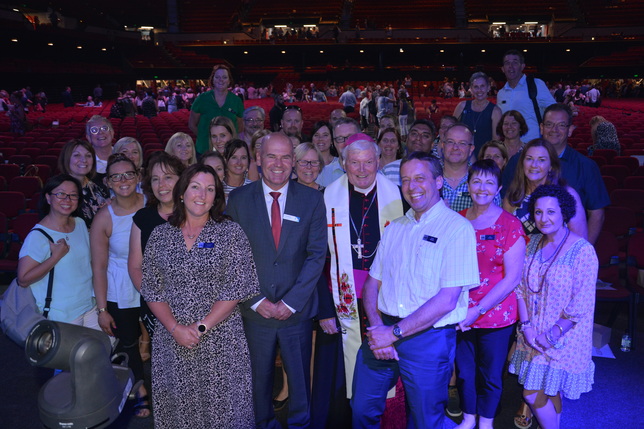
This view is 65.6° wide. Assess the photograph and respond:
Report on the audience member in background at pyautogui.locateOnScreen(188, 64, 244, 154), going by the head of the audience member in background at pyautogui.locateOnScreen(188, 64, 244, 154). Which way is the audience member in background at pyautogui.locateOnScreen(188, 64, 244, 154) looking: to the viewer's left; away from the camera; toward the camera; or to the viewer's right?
toward the camera

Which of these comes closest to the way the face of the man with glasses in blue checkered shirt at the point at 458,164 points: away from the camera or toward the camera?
toward the camera

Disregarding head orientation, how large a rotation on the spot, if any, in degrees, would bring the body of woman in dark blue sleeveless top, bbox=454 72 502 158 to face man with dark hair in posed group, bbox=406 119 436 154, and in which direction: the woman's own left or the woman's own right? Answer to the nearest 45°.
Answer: approximately 45° to the woman's own right

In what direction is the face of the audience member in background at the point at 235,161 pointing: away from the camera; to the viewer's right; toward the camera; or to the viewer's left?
toward the camera

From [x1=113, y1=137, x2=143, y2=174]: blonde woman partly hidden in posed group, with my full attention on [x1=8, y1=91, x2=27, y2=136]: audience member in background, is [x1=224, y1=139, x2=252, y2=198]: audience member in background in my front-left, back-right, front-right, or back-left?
back-right

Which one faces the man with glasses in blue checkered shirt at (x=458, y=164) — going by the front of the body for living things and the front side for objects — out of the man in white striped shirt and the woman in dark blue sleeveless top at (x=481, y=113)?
the woman in dark blue sleeveless top at (x=481, y=113)

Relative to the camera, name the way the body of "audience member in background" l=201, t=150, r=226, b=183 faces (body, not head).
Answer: toward the camera

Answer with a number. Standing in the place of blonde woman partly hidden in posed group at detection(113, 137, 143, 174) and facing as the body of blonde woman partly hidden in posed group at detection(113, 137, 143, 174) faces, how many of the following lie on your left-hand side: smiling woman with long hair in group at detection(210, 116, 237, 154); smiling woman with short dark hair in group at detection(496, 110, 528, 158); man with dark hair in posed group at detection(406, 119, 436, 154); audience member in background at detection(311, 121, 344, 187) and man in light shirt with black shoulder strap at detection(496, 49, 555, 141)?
5

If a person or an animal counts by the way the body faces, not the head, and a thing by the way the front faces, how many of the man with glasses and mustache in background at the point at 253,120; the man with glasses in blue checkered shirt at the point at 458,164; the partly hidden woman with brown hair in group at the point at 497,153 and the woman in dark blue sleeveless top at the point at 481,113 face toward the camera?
4

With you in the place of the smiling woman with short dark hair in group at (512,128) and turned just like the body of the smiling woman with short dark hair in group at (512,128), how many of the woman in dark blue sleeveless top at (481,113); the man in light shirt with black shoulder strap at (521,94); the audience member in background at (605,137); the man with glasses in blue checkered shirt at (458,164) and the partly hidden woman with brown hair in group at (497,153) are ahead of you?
2

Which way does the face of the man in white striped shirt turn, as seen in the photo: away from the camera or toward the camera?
toward the camera

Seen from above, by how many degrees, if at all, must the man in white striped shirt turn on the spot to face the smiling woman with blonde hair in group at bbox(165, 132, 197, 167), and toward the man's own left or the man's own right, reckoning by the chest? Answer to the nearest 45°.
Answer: approximately 90° to the man's own right

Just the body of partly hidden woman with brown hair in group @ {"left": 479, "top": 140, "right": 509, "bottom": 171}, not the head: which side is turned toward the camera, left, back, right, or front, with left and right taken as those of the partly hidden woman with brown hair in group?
front

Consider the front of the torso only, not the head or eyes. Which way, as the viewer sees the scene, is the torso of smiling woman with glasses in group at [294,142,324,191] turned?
toward the camera

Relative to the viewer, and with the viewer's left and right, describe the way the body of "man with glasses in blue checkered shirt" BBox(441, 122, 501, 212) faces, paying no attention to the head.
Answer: facing the viewer

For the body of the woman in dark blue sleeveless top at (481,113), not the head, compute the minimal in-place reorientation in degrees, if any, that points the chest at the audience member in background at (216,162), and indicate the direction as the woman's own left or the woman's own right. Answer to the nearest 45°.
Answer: approximately 45° to the woman's own right
